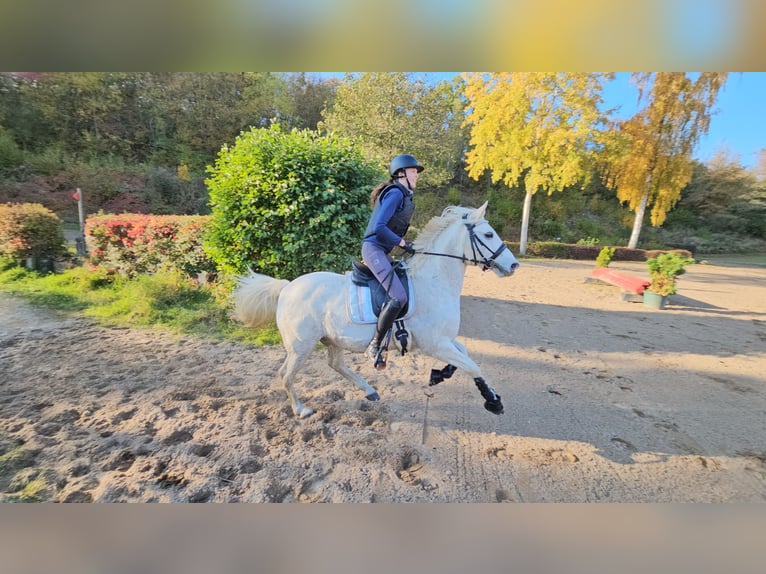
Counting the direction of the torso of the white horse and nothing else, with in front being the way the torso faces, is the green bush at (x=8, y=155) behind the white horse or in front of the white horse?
behind

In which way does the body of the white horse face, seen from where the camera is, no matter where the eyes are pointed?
to the viewer's right

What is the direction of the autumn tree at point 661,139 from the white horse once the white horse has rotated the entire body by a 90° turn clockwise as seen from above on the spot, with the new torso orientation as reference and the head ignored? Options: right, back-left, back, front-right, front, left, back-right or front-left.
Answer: back-left

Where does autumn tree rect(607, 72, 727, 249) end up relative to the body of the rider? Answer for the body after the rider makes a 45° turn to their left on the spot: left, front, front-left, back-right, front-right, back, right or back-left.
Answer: front

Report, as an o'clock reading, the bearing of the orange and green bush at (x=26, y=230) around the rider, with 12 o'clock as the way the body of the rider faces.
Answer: The orange and green bush is roughly at 7 o'clock from the rider.

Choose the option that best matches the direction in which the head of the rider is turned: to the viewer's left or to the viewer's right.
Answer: to the viewer's right

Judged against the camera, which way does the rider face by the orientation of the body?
to the viewer's right

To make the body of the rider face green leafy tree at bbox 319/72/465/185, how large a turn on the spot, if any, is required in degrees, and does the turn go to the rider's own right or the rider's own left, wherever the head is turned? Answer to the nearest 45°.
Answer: approximately 90° to the rider's own left

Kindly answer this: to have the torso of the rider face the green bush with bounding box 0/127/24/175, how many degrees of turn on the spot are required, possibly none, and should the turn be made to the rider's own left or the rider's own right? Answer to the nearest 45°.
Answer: approximately 135° to the rider's own left

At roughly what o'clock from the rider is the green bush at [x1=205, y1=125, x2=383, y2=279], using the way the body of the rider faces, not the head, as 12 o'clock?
The green bush is roughly at 8 o'clock from the rider.

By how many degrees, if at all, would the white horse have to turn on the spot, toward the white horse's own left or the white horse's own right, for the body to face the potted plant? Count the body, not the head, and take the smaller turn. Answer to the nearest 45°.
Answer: approximately 45° to the white horse's own left
